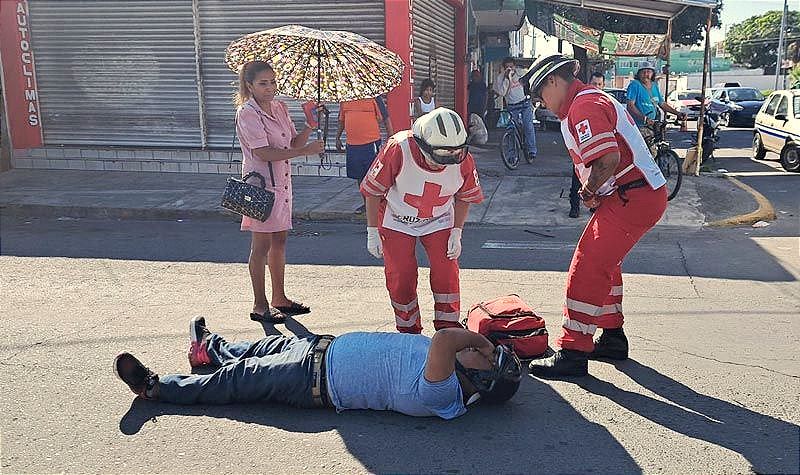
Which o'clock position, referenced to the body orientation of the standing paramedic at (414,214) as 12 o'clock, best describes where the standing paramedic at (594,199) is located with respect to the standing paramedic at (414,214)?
the standing paramedic at (594,199) is roughly at 9 o'clock from the standing paramedic at (414,214).

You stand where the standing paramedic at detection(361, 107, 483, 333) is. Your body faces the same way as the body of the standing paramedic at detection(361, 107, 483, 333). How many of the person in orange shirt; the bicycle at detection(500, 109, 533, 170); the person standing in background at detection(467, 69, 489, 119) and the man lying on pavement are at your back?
3

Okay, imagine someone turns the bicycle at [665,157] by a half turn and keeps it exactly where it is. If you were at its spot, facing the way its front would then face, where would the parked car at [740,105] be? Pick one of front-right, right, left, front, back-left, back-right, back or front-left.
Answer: front-right

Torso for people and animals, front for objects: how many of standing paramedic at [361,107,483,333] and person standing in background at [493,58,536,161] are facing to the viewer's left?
0

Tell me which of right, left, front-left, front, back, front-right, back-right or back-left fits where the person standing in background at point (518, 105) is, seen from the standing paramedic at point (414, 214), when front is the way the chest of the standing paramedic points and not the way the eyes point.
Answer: back

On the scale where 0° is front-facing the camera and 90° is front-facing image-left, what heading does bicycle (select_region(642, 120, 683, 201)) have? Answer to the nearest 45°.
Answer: approximately 315°

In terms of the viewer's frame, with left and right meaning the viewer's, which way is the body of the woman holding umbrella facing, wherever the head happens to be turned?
facing the viewer and to the right of the viewer

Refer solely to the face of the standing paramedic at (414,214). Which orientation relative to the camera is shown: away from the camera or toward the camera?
toward the camera

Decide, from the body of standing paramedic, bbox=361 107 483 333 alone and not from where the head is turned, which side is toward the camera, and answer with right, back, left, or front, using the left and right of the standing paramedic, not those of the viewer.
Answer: front

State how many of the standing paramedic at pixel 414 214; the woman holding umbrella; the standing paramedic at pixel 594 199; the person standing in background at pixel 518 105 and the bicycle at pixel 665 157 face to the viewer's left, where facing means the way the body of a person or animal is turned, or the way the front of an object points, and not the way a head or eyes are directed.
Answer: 1

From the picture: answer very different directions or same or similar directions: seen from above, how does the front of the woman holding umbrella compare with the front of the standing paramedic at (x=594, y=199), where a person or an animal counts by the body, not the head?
very different directions

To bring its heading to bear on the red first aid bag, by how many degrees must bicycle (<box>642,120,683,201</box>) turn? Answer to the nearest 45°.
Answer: approximately 45° to its right

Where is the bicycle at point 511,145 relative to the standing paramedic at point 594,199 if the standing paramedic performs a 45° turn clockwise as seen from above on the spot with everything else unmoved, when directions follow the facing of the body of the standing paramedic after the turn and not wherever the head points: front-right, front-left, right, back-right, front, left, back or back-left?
front-right

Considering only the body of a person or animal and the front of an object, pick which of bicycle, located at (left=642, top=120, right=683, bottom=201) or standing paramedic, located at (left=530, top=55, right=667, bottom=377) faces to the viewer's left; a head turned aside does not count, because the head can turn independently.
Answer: the standing paramedic

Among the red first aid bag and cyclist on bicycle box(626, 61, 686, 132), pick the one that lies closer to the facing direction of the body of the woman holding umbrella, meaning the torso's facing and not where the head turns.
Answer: the red first aid bag

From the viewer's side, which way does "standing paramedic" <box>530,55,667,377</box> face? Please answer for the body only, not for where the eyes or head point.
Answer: to the viewer's left

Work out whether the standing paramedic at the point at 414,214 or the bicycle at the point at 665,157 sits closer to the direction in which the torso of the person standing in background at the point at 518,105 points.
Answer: the standing paramedic

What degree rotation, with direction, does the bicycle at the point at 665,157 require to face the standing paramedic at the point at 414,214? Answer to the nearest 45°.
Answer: approximately 45° to its right

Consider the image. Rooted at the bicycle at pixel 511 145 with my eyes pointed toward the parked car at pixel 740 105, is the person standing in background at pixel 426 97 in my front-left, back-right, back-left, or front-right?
back-left

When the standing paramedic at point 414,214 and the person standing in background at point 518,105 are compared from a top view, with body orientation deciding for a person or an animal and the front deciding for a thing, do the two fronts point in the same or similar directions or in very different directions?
same or similar directions

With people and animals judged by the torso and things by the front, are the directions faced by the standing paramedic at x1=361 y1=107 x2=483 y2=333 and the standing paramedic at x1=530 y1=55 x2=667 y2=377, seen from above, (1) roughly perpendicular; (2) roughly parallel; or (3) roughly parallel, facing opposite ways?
roughly perpendicular
